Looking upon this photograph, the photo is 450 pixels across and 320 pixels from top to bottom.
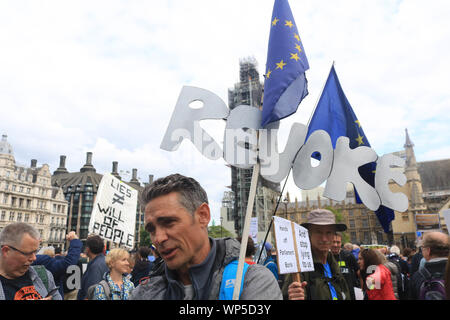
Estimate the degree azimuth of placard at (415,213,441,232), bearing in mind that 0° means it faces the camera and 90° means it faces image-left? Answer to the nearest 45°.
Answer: approximately 0°

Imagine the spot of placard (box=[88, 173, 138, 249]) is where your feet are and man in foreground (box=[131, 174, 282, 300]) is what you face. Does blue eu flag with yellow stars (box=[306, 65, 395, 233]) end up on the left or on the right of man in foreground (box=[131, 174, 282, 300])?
left

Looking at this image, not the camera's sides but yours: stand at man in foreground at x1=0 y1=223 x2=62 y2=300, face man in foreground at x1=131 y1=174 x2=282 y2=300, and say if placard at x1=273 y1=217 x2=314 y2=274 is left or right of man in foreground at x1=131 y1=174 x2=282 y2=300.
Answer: left
